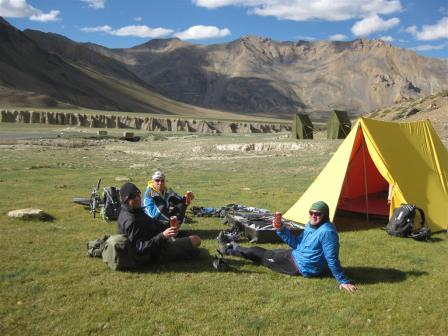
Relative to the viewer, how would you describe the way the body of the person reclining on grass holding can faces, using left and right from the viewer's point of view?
facing to the left of the viewer

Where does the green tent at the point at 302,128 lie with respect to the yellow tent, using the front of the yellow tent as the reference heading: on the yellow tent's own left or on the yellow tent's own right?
on the yellow tent's own right

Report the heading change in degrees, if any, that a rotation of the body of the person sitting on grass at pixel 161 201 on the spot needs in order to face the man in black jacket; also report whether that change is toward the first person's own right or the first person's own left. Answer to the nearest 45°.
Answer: approximately 45° to the first person's own right

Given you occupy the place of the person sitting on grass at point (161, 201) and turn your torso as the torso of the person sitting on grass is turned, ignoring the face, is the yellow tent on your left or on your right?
on your left

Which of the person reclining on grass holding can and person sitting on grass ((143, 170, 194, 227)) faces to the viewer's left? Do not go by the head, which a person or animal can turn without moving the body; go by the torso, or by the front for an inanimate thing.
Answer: the person reclining on grass holding can

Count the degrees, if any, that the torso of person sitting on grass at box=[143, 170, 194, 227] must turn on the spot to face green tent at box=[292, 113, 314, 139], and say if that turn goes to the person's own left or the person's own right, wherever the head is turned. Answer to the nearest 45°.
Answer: approximately 135° to the person's own left

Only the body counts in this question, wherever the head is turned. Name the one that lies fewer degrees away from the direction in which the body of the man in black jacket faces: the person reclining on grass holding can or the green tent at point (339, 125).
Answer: the person reclining on grass holding can

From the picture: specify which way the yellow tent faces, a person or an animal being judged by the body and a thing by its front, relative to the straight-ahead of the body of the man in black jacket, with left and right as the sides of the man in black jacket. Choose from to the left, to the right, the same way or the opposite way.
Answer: to the right

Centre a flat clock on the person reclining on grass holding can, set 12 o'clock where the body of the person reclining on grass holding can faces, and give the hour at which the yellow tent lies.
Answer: The yellow tent is roughly at 4 o'clock from the person reclining on grass holding can.

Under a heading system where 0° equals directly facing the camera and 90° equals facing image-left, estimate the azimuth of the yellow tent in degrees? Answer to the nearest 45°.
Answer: approximately 45°

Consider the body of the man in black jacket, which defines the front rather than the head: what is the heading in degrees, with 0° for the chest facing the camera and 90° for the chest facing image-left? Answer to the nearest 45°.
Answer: approximately 270°

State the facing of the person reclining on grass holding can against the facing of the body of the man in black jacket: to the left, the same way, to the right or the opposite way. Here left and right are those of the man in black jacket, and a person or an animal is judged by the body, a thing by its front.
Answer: the opposite way
